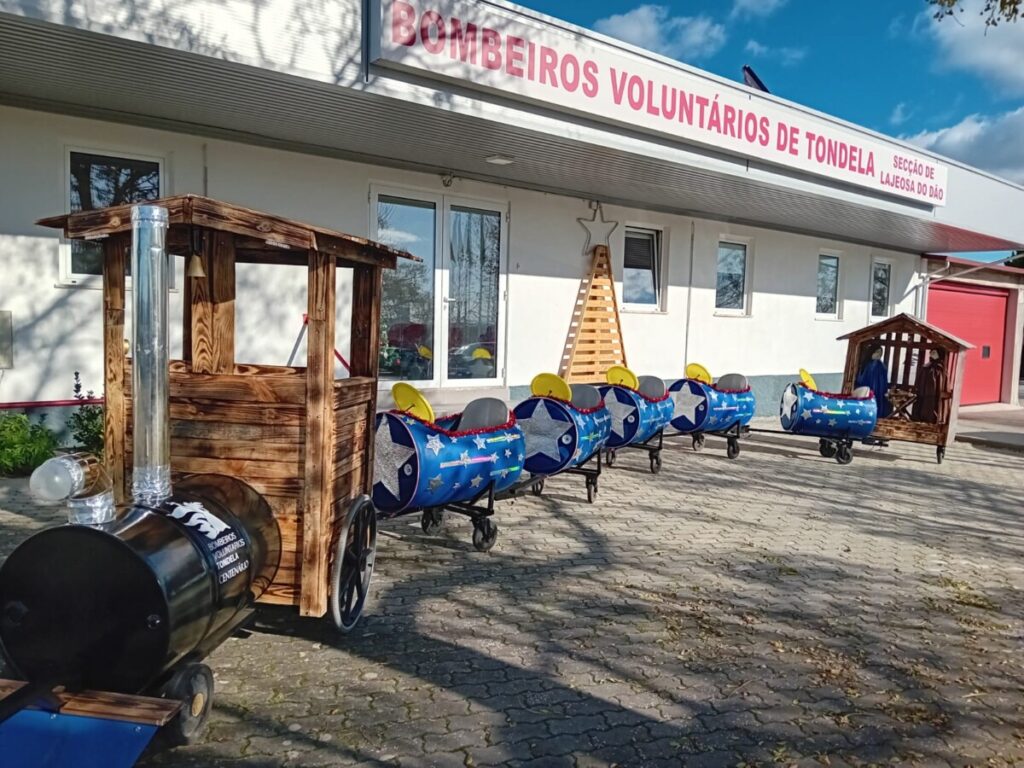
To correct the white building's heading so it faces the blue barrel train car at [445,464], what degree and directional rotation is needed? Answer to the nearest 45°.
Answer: approximately 45° to its right

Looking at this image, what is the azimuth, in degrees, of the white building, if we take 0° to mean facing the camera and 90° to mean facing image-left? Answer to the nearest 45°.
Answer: approximately 315°

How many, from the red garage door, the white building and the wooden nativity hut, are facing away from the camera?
0

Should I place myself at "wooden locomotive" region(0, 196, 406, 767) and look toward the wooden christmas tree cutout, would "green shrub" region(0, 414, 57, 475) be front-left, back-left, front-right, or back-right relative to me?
front-left

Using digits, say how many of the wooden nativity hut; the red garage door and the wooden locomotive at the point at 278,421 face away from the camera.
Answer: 0

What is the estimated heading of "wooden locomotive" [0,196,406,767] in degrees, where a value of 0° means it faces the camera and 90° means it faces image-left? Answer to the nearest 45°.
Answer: approximately 45°

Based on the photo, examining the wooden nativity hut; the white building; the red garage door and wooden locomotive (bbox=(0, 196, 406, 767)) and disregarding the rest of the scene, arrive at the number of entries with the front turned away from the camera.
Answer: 0

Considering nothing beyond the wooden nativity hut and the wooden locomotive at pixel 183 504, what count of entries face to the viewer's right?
0

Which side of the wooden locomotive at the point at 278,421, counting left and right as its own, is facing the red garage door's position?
back

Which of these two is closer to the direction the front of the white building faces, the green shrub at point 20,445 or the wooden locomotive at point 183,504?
the wooden locomotive

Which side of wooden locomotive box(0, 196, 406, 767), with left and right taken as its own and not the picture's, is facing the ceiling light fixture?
back

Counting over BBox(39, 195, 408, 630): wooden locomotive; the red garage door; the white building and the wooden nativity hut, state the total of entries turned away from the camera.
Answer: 0

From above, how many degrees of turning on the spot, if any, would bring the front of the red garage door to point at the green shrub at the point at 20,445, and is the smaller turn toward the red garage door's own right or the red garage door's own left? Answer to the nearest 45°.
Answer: approximately 45° to the red garage door's own right

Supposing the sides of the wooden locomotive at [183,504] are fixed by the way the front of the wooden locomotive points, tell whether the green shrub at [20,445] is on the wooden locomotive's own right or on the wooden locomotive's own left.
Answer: on the wooden locomotive's own right

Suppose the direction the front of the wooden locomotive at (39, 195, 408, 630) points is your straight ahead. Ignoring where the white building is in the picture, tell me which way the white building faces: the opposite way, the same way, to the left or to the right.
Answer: to the left

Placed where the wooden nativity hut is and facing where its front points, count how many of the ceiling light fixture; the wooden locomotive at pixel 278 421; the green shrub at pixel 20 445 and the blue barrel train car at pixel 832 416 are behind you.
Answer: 0

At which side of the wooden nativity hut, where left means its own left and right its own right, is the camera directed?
front

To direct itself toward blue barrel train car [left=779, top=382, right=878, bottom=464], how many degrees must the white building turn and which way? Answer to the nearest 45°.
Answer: approximately 45° to its left
